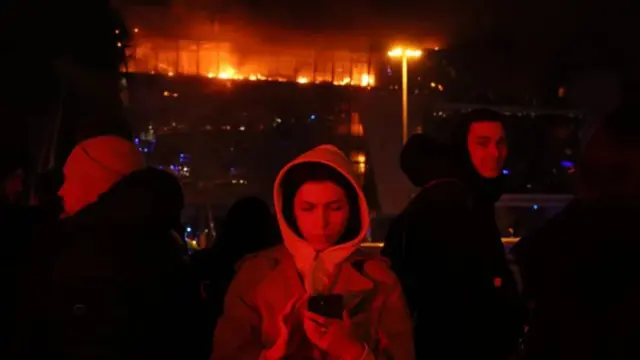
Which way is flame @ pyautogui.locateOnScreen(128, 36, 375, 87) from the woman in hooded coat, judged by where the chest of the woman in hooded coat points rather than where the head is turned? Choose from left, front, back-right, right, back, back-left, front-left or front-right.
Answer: back

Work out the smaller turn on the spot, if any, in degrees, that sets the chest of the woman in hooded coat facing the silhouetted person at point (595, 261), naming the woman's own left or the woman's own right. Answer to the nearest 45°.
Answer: approximately 45° to the woman's own left

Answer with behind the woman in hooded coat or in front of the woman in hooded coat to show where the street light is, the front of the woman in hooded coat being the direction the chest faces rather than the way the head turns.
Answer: behind

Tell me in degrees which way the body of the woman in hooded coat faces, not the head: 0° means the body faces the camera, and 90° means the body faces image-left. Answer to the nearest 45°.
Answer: approximately 0°

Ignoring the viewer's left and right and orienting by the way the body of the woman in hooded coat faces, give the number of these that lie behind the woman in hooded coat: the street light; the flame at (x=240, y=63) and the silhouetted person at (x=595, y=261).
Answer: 2

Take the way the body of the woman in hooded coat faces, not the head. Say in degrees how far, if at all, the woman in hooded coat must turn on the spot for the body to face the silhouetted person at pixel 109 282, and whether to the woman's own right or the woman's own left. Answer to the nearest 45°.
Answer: approximately 90° to the woman's own right

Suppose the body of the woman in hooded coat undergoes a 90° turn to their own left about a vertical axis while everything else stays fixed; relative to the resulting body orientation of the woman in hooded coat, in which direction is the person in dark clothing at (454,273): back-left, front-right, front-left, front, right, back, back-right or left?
front-left
